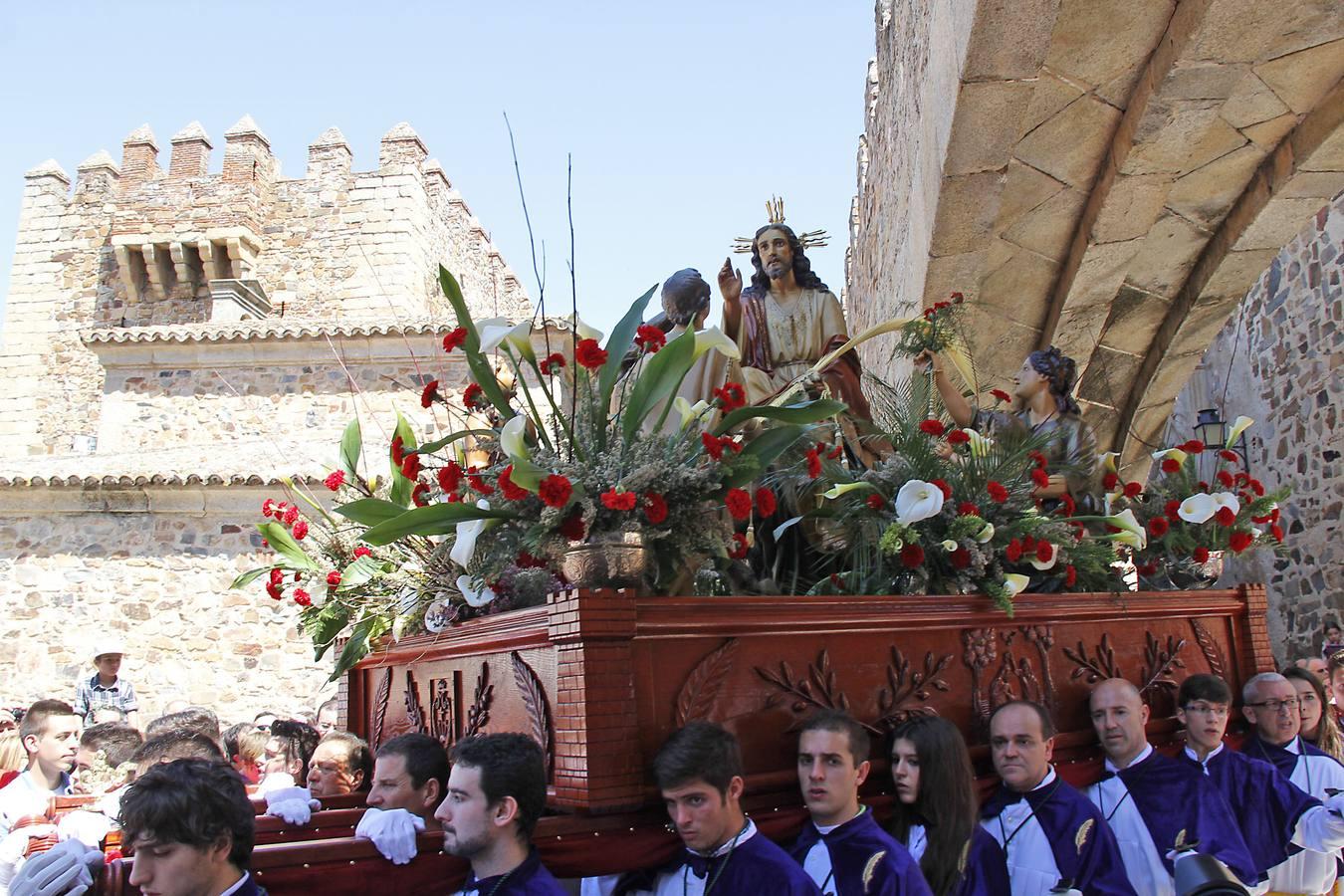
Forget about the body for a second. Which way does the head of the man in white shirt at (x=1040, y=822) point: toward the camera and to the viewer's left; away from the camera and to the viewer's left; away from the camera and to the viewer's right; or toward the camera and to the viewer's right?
toward the camera and to the viewer's left

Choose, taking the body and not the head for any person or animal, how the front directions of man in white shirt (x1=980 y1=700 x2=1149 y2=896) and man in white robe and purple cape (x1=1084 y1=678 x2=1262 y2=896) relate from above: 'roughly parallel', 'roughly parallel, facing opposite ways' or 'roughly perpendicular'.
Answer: roughly parallel

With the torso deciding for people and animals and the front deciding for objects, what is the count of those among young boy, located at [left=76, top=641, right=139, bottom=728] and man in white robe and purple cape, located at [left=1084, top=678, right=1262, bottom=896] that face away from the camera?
0

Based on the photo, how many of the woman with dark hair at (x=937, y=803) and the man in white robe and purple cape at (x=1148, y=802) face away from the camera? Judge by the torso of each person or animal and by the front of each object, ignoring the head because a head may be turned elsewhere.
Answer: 0

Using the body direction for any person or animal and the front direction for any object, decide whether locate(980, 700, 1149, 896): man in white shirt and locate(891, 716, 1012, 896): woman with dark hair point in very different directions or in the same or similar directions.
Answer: same or similar directions

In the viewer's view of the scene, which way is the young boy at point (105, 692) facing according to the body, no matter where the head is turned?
toward the camera

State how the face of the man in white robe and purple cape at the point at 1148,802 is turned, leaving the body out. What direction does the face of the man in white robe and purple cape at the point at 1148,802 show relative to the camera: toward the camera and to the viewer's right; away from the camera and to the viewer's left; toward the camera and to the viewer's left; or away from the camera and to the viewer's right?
toward the camera and to the viewer's left

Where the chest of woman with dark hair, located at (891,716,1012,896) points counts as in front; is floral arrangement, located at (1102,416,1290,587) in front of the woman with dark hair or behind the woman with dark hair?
behind

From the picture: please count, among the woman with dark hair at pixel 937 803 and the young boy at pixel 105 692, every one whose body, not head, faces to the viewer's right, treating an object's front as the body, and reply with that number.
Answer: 0

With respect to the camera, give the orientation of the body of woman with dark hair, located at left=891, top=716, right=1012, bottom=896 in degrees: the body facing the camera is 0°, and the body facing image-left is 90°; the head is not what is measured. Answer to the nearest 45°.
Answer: approximately 45°
